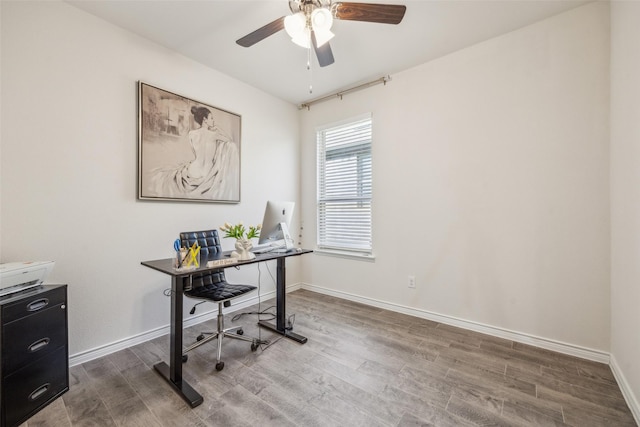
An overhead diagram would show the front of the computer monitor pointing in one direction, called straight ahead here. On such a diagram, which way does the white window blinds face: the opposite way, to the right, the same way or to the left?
to the left

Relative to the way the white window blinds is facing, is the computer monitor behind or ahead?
ahead

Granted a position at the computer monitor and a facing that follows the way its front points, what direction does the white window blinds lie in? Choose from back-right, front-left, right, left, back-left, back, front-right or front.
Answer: right

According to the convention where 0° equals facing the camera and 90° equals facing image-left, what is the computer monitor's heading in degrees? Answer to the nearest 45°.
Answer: approximately 135°

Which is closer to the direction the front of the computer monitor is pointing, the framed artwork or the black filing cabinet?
the framed artwork

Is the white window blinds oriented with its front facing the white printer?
yes

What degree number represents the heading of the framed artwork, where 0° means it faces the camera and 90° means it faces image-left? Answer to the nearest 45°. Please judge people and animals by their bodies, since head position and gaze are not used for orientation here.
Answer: approximately 315°

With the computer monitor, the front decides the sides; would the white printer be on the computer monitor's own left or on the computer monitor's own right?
on the computer monitor's own left
